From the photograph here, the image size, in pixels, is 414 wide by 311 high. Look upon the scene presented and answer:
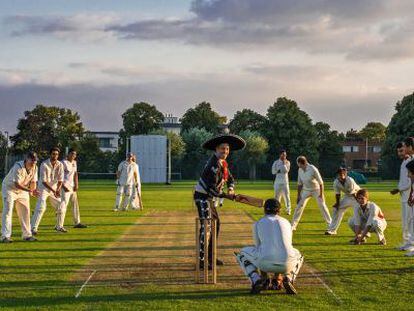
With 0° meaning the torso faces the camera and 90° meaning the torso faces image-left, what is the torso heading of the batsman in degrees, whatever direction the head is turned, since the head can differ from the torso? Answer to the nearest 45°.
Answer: approximately 315°

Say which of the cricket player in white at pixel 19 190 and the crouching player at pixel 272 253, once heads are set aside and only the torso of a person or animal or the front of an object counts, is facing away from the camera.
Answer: the crouching player

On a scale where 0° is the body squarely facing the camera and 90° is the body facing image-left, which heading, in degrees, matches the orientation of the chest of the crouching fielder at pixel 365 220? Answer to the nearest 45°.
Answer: approximately 45°

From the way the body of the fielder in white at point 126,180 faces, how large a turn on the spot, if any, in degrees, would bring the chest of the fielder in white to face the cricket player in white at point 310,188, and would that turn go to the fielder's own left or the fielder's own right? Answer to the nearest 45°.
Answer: approximately 45° to the fielder's own left

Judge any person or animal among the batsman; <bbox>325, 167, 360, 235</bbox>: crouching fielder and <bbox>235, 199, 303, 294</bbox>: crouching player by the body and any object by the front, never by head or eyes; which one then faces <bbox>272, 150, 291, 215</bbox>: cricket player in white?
the crouching player

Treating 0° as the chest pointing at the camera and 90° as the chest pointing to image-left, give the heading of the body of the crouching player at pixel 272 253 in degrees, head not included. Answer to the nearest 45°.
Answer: approximately 180°

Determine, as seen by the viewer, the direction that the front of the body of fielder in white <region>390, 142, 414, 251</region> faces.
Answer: to the viewer's left
